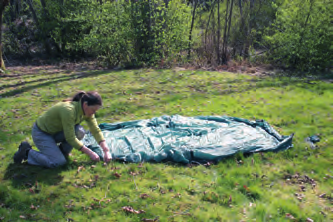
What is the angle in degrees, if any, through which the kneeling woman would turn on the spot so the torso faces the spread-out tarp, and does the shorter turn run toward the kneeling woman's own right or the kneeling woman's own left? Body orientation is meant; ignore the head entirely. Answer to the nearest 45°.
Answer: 0° — they already face it

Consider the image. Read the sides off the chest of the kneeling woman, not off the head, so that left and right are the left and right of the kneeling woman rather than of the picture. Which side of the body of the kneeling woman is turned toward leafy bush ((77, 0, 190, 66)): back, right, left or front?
left

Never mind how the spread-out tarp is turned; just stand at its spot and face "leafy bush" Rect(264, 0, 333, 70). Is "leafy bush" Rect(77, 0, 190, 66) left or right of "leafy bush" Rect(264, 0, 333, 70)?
left

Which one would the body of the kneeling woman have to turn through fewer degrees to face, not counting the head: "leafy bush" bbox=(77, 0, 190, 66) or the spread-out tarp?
the spread-out tarp

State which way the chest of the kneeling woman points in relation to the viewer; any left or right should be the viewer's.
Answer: facing to the right of the viewer
